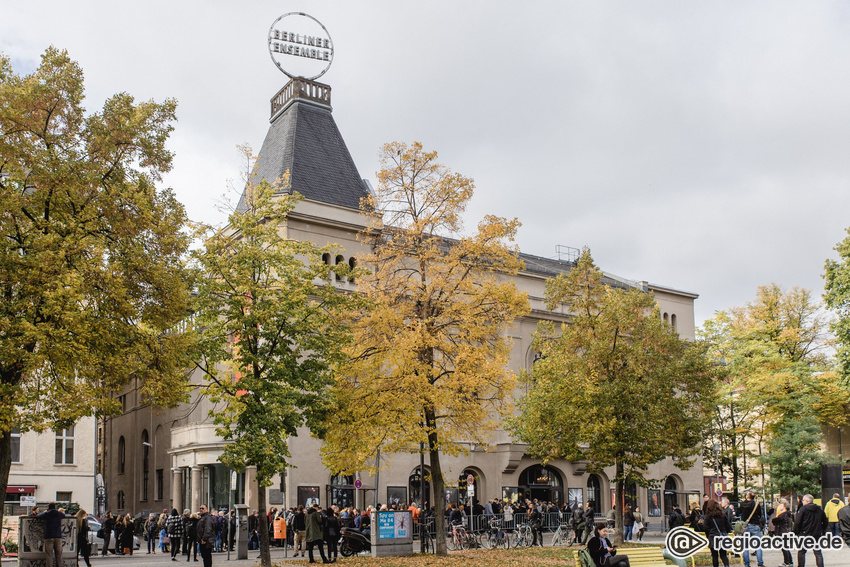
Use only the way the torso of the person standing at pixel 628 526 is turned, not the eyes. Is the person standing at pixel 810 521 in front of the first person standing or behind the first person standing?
behind

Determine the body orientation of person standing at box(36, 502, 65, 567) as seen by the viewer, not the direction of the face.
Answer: away from the camera

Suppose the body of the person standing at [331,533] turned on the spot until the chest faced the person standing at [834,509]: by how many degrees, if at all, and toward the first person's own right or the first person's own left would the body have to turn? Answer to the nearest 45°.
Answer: approximately 90° to the first person's own right

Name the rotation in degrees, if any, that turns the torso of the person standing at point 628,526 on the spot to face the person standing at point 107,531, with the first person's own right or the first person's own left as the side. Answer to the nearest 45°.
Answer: approximately 135° to the first person's own left

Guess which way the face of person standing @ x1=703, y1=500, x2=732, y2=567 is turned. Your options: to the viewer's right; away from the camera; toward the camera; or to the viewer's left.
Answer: away from the camera

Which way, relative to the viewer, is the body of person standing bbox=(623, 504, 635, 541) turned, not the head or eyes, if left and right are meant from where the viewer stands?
facing away from the viewer

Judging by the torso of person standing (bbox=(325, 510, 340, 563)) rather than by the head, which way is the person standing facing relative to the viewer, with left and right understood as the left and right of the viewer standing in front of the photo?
facing away from the viewer
